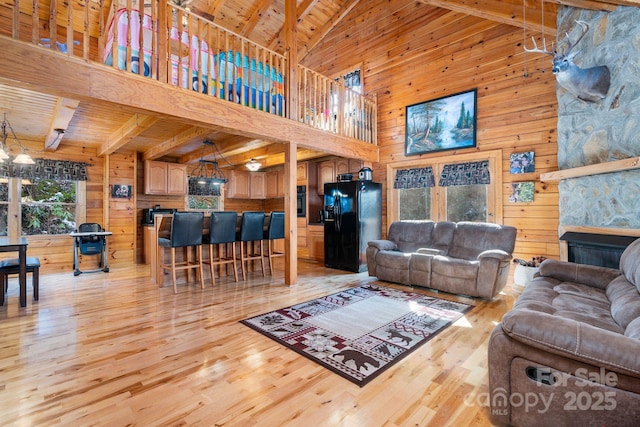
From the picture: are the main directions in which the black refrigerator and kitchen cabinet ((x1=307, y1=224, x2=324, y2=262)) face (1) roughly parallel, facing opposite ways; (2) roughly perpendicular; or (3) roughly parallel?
roughly parallel

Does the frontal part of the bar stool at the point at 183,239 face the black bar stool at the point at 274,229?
no

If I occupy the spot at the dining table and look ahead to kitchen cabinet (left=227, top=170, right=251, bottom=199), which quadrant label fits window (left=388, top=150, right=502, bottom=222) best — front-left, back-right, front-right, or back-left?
front-right

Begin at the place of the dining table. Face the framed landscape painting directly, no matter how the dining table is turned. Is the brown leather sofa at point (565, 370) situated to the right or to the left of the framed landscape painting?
right

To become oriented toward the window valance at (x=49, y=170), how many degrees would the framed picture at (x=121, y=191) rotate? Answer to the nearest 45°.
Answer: approximately 90° to its right

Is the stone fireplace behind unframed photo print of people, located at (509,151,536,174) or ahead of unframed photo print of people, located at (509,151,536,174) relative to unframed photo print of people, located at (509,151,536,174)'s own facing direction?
ahead

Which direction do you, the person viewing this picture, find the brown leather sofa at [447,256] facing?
facing the viewer and to the left of the viewer

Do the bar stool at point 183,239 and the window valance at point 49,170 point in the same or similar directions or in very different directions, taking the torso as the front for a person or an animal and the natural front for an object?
very different directions

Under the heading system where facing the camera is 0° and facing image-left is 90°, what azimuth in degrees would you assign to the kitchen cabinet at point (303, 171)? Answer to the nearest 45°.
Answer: approximately 45°

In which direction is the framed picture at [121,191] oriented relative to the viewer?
toward the camera

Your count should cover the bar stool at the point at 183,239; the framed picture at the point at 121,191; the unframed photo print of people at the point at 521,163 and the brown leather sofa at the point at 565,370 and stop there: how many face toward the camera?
2

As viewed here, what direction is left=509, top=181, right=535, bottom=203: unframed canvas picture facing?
toward the camera

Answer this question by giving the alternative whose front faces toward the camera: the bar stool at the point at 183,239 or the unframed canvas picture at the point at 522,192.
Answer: the unframed canvas picture

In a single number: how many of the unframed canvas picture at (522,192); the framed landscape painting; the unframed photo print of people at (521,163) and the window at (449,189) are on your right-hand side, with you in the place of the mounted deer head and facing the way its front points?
4

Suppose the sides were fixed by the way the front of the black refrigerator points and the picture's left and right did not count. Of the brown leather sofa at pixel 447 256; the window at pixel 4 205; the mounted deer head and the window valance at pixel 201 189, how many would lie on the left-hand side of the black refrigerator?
2

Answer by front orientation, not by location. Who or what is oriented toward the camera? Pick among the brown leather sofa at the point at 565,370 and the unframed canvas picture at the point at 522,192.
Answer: the unframed canvas picture

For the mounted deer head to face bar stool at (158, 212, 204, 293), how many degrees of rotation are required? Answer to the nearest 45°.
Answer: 0° — it already faces it

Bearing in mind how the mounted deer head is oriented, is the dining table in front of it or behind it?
in front

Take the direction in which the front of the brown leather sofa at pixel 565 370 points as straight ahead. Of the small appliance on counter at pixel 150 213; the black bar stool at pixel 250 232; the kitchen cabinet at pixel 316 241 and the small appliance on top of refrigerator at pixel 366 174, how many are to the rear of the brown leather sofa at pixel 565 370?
0

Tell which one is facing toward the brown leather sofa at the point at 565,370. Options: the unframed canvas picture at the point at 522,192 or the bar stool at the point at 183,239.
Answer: the unframed canvas picture

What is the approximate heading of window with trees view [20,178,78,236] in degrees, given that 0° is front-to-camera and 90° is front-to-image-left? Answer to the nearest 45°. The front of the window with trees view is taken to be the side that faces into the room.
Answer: approximately 0°

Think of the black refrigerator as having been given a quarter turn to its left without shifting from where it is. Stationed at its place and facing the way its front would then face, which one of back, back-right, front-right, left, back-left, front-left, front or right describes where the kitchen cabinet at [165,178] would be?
back-right

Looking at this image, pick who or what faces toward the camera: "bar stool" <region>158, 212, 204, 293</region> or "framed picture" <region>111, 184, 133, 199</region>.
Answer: the framed picture
